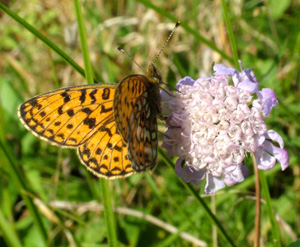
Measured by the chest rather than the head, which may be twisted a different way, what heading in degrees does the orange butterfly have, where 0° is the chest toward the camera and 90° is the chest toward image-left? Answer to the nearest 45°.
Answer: approximately 180°
